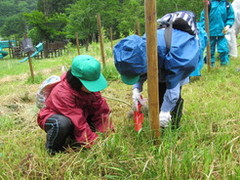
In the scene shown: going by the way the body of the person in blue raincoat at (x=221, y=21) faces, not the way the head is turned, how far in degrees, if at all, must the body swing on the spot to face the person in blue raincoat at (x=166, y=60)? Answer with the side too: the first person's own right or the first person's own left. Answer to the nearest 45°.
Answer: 0° — they already face them

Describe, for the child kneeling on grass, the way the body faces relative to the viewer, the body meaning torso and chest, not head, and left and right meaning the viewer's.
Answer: facing the viewer and to the right of the viewer

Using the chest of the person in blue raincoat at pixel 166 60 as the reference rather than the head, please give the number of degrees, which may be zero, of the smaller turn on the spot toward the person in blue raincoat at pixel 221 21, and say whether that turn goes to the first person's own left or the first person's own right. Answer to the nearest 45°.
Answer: approximately 135° to the first person's own right

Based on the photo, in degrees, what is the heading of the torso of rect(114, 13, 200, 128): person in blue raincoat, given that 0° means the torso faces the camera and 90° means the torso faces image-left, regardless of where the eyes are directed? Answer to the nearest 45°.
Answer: approximately 45°

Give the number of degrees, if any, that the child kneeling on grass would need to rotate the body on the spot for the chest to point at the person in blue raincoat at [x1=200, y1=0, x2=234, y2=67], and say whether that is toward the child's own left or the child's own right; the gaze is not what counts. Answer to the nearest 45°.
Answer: approximately 90° to the child's own left

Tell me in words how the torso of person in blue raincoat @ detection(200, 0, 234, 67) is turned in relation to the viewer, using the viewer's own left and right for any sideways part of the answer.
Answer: facing the viewer
